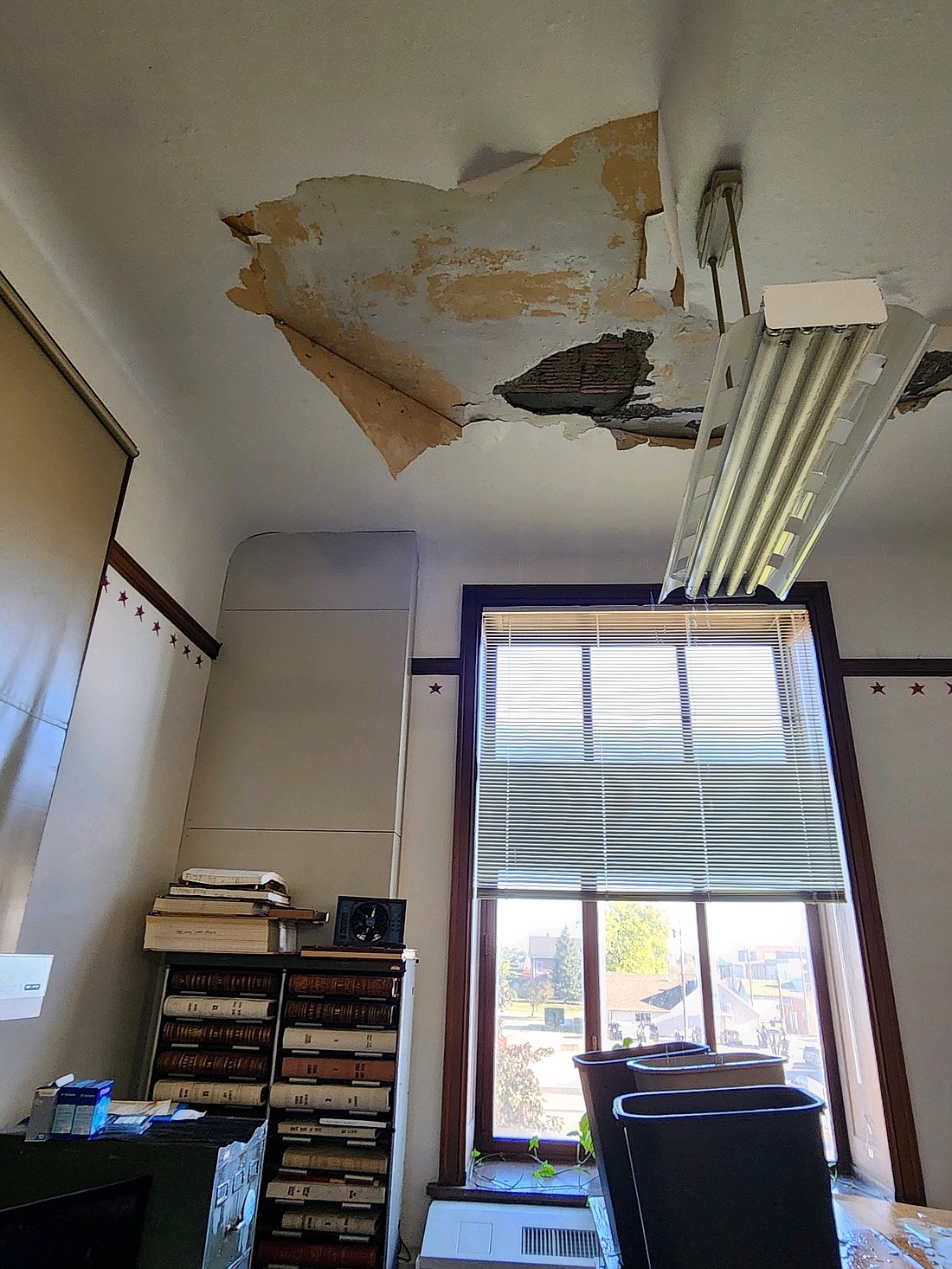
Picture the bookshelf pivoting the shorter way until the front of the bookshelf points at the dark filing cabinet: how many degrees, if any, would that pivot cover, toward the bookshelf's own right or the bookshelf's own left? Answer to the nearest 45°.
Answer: approximately 45° to the bookshelf's own right

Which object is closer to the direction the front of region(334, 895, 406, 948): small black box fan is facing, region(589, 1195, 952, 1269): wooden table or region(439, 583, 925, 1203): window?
the wooden table

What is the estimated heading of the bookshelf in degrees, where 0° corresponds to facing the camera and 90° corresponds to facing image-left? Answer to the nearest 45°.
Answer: approximately 0°

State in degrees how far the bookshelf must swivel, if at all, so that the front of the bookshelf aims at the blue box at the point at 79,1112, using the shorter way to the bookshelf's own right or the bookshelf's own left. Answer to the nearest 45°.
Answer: approximately 45° to the bookshelf's own right

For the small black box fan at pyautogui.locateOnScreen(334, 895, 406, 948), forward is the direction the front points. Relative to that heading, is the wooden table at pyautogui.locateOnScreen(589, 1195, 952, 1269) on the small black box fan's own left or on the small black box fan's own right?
on the small black box fan's own left

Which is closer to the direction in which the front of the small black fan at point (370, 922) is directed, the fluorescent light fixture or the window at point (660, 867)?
the fluorescent light fixture

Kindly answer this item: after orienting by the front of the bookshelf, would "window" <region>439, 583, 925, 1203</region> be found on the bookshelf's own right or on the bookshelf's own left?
on the bookshelf's own left

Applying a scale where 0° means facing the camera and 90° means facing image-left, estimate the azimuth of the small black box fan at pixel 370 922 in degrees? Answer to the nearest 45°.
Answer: approximately 0°

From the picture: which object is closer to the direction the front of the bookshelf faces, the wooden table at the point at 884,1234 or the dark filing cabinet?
the dark filing cabinet

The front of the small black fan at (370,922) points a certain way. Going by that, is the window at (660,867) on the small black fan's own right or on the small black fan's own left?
on the small black fan's own left
